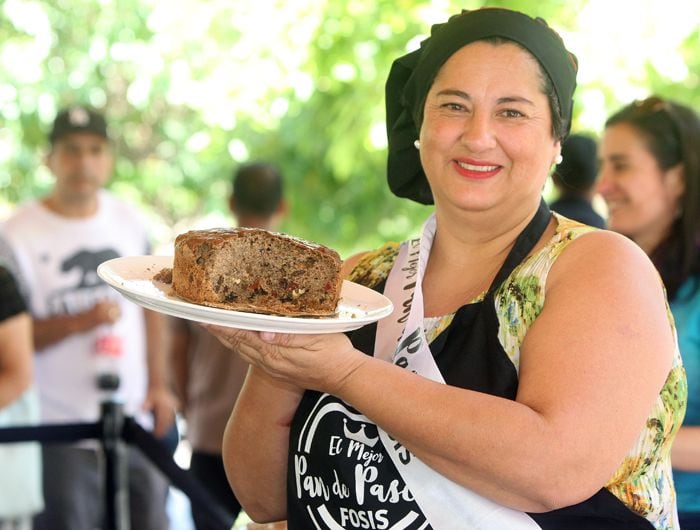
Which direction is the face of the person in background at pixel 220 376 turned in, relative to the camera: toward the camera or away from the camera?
away from the camera

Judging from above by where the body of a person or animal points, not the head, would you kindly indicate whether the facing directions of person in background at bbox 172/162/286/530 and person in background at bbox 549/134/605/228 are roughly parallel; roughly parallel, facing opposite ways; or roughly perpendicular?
roughly parallel

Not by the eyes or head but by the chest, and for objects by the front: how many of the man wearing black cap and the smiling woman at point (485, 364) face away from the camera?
0

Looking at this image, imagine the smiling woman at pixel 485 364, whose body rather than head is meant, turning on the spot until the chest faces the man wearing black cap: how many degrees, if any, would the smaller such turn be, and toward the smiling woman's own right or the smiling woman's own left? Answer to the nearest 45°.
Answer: approximately 90° to the smiling woman's own right

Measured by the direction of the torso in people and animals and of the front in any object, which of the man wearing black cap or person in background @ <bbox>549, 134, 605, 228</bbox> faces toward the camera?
the man wearing black cap

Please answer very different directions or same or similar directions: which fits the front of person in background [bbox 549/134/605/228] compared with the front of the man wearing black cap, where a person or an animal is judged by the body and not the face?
very different directions

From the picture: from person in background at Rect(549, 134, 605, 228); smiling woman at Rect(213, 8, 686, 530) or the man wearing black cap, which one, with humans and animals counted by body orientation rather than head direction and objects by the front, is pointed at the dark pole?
the man wearing black cap

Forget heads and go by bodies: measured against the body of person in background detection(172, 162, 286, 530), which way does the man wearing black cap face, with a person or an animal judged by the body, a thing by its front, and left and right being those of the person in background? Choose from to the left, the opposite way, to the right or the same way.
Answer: the opposite way

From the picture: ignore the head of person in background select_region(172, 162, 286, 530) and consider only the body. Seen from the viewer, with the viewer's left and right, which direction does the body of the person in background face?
facing away from the viewer

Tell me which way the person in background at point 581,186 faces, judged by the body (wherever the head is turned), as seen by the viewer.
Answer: away from the camera

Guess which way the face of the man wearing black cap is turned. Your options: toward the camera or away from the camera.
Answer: toward the camera

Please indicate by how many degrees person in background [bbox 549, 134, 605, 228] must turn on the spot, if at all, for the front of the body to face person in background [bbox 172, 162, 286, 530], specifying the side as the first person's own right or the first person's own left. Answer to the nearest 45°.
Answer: approximately 90° to the first person's own left

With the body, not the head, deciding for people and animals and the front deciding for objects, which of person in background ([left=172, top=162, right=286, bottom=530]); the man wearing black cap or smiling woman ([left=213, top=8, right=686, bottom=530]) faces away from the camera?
the person in background

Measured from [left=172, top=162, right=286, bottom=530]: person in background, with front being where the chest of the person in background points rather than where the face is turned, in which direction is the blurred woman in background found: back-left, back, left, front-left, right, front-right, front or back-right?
back-right

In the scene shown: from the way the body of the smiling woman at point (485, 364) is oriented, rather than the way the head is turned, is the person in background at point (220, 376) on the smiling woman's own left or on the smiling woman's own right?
on the smiling woman's own right

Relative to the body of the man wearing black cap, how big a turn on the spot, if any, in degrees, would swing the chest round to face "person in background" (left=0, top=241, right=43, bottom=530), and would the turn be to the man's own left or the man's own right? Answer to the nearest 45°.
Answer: approximately 45° to the man's own right

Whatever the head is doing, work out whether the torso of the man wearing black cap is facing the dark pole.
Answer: yes

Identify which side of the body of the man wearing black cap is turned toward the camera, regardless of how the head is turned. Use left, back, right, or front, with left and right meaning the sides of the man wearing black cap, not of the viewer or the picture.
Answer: front

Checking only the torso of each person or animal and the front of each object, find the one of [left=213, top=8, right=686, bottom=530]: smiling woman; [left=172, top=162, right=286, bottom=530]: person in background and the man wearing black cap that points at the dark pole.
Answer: the man wearing black cap
